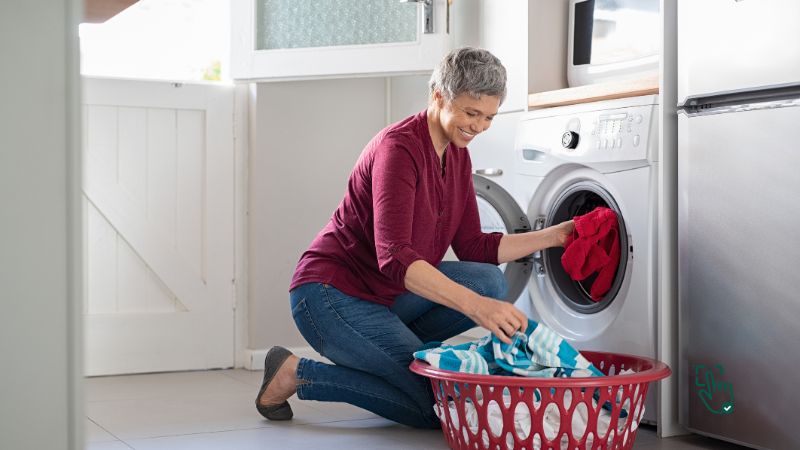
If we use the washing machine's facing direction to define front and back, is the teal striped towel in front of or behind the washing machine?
in front

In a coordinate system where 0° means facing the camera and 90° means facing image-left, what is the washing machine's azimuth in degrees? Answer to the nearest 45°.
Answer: approximately 45°

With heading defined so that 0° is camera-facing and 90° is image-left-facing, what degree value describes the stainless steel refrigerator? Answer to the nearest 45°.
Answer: approximately 45°

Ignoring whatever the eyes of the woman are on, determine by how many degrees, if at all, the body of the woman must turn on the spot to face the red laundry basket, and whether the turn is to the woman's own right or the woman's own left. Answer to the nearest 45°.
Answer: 0° — they already face it

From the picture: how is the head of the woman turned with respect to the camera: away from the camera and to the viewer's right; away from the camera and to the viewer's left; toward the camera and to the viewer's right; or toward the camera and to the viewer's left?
toward the camera and to the viewer's right

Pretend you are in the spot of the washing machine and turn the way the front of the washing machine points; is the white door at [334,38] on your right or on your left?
on your right

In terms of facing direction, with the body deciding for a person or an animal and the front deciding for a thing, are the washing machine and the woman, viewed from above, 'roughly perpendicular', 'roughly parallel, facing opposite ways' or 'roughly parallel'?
roughly perpendicular

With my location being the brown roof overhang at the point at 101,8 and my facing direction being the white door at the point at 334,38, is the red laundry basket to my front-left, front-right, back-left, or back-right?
front-right

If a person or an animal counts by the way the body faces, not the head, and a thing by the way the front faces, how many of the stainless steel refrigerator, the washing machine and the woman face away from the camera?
0

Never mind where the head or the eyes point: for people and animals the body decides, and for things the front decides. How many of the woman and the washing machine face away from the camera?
0

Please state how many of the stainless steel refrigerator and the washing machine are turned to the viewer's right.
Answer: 0
